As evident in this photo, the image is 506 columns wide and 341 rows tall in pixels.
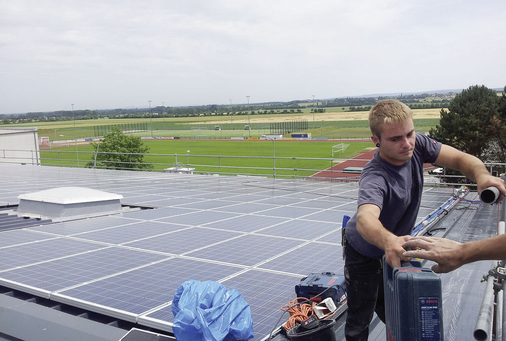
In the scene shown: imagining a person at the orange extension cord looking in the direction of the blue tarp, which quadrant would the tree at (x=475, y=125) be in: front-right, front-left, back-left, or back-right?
back-right

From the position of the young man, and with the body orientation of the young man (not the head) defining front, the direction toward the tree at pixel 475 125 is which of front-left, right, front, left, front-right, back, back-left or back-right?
back-left
